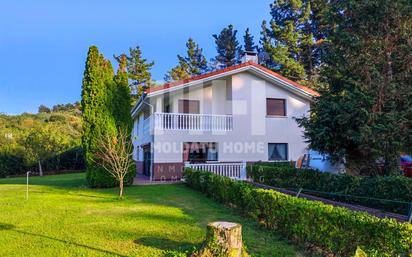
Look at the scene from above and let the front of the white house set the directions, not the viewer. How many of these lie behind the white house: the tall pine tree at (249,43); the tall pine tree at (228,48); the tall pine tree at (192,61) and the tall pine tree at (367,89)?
3

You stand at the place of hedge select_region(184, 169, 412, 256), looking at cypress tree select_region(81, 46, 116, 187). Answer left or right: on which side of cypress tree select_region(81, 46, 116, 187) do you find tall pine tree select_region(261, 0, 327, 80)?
right

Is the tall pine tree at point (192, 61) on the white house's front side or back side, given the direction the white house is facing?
on the back side

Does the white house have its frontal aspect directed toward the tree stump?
yes

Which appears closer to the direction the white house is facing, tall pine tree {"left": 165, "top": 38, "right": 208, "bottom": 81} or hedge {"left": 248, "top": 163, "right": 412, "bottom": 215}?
the hedge

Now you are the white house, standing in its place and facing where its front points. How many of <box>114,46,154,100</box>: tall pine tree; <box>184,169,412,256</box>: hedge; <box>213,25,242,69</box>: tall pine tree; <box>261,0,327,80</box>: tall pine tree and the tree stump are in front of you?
2

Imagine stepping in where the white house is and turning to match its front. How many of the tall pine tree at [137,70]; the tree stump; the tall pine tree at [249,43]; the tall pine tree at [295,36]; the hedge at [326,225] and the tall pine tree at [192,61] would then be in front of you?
2

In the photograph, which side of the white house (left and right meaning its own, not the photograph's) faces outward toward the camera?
front

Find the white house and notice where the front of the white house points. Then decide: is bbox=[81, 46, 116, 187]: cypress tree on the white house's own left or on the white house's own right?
on the white house's own right

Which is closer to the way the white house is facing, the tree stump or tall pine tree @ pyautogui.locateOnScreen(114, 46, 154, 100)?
the tree stump

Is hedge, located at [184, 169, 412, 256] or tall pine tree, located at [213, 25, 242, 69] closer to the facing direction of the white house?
the hedge

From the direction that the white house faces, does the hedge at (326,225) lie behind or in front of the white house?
in front

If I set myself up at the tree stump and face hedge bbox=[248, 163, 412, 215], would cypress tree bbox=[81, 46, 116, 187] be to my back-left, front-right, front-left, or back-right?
front-left

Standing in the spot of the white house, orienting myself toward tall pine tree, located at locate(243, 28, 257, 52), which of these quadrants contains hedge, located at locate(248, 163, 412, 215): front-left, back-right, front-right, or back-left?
back-right

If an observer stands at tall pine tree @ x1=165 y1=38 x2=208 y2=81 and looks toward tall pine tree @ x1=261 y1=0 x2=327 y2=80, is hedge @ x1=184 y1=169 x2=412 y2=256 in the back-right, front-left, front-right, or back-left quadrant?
front-right

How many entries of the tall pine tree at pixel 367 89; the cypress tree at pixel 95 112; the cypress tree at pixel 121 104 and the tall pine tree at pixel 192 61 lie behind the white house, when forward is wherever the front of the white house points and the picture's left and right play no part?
1

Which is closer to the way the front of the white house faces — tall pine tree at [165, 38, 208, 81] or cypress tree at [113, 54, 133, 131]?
the cypress tree
